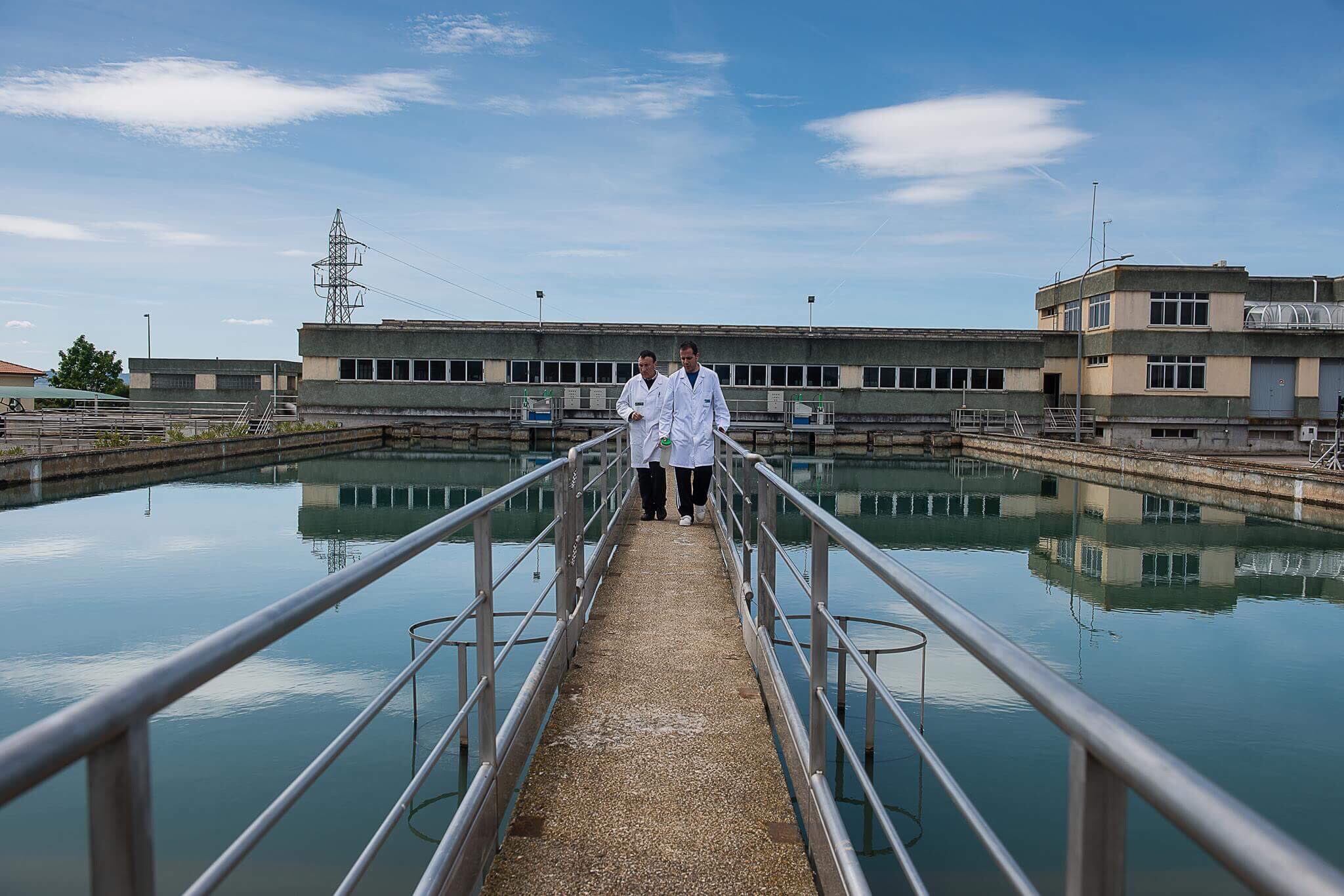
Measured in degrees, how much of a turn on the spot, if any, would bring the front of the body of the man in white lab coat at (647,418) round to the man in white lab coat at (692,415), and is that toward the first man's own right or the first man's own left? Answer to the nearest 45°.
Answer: approximately 45° to the first man's own left

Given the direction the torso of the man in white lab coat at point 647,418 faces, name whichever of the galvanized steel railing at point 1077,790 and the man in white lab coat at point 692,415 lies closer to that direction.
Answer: the galvanized steel railing

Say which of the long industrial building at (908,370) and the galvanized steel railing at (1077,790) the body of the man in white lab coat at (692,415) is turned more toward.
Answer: the galvanized steel railing

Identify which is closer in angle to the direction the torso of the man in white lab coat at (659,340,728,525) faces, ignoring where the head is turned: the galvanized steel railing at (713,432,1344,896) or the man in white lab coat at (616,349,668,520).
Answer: the galvanized steel railing

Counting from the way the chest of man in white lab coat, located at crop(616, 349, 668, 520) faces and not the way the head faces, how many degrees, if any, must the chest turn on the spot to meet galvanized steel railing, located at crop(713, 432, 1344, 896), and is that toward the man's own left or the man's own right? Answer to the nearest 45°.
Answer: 0° — they already face it

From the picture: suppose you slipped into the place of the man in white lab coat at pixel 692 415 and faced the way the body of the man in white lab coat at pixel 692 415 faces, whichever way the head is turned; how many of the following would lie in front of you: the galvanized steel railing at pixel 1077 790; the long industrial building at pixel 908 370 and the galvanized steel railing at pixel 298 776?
2

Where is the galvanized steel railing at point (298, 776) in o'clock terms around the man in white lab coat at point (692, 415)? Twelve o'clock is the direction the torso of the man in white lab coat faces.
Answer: The galvanized steel railing is roughly at 12 o'clock from the man in white lab coat.

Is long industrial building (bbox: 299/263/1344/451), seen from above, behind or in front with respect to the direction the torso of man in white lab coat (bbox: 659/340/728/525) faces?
behind

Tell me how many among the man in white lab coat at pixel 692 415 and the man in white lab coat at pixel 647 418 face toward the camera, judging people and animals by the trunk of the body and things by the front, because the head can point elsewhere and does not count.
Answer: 2

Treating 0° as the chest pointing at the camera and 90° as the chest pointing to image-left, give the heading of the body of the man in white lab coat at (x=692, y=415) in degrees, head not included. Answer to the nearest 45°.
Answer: approximately 0°

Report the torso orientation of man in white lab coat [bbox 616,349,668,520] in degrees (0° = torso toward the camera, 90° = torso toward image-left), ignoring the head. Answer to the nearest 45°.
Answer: approximately 0°
